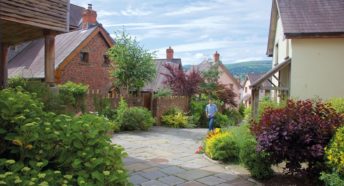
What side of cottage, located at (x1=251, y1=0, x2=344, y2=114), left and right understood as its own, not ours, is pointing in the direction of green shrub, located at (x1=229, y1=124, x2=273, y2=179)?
left

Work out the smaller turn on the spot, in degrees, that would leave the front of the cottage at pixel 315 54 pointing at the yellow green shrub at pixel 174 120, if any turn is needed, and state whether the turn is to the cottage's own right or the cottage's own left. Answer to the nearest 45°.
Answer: approximately 45° to the cottage's own right

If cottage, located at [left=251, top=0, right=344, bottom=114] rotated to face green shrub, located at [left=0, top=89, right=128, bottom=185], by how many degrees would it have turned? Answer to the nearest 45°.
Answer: approximately 90° to its left

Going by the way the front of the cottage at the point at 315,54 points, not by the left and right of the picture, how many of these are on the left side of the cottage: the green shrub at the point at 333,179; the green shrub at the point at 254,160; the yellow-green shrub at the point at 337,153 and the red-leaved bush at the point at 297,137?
4

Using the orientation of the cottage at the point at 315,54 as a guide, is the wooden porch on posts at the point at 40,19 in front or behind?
in front

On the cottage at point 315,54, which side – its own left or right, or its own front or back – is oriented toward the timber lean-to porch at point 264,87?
front

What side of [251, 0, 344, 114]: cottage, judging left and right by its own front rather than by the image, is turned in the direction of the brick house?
front

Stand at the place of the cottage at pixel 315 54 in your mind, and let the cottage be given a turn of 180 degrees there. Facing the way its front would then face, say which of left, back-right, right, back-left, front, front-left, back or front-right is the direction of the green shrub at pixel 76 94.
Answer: back

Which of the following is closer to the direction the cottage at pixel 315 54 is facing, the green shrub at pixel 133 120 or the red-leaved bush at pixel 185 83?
the green shrub

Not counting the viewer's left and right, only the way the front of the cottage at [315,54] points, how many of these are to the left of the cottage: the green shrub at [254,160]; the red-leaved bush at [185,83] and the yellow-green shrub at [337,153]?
2

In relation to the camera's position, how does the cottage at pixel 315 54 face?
facing to the left of the viewer

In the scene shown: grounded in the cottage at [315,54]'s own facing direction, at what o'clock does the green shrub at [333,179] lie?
The green shrub is roughly at 9 o'clock from the cottage.

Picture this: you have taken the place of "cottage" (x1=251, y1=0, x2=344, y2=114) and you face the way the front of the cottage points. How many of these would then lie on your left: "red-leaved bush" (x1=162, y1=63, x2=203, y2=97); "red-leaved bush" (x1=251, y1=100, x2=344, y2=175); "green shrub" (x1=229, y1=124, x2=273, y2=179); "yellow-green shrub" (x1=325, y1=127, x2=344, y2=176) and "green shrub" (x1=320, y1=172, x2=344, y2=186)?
4

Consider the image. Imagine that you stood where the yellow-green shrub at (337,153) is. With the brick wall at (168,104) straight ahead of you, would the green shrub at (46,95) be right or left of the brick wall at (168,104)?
left

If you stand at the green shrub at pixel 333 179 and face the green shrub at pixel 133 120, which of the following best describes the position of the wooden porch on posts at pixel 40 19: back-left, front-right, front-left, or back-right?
front-left
